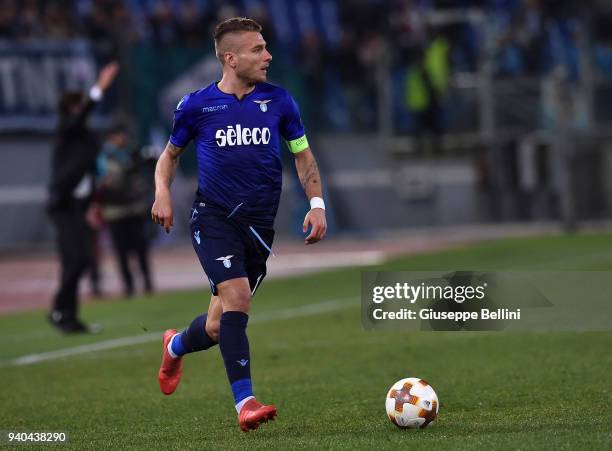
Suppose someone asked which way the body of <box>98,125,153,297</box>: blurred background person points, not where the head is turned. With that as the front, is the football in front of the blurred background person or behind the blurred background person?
in front

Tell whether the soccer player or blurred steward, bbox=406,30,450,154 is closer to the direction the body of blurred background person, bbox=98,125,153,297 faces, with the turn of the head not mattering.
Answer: the soccer player

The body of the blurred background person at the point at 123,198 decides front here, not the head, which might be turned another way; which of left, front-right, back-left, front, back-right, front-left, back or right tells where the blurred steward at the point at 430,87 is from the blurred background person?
left

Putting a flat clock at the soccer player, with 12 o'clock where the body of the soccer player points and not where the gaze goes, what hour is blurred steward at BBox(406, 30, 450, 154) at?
The blurred steward is roughly at 8 o'clock from the soccer player.

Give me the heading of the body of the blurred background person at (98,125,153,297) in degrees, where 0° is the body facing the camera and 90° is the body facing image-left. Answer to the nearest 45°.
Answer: approximately 315°

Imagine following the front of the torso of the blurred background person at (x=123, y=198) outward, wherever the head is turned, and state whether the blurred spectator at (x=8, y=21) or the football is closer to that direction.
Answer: the football

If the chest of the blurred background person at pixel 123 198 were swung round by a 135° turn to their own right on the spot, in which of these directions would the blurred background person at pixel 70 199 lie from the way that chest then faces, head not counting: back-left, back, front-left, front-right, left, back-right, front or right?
left
